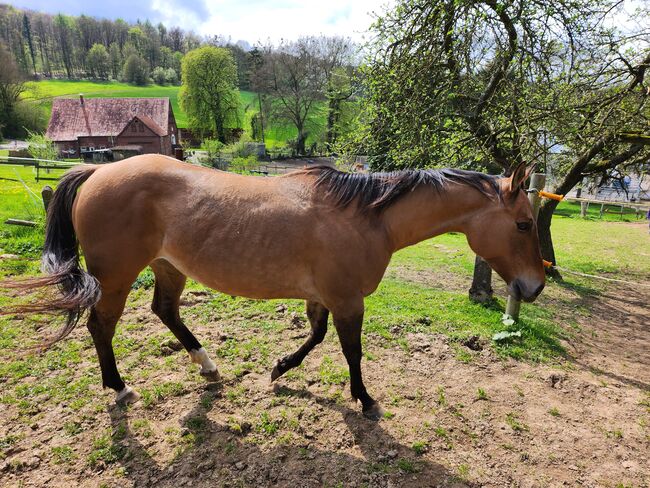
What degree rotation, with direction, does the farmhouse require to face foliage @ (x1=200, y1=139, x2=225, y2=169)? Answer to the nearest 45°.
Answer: approximately 45° to its left

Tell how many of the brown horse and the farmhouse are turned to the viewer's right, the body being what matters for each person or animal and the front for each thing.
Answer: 1

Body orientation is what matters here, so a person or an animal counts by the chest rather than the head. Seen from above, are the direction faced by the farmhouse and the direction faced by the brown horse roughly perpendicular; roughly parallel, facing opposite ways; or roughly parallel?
roughly perpendicular

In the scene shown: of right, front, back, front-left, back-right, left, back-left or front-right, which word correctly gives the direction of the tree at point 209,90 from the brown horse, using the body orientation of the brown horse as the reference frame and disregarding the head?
left

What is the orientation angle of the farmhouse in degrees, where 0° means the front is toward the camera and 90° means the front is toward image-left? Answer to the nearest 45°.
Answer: approximately 0°

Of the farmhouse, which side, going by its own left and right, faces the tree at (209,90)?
left

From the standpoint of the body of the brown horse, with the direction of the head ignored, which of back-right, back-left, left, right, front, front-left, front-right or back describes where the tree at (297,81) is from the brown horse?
left

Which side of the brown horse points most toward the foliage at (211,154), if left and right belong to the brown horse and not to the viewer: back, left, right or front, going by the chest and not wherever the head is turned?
left

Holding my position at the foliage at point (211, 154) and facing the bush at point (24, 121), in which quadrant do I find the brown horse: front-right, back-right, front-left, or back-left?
back-left

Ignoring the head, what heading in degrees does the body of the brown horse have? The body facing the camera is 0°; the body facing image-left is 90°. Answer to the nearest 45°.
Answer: approximately 270°
